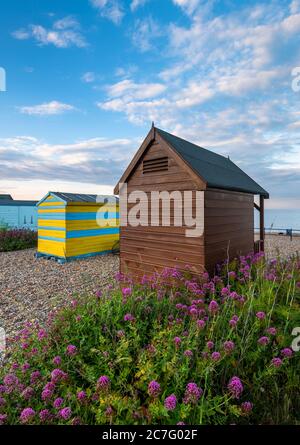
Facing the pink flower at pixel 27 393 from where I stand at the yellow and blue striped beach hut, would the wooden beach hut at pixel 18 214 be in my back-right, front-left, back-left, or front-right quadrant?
back-right

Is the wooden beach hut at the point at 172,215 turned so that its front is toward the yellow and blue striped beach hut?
no

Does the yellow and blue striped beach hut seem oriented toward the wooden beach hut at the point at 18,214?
no

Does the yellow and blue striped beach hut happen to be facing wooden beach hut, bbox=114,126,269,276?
no

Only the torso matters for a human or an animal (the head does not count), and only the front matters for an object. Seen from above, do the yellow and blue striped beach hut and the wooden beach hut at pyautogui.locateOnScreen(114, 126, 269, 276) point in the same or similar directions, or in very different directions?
same or similar directions
